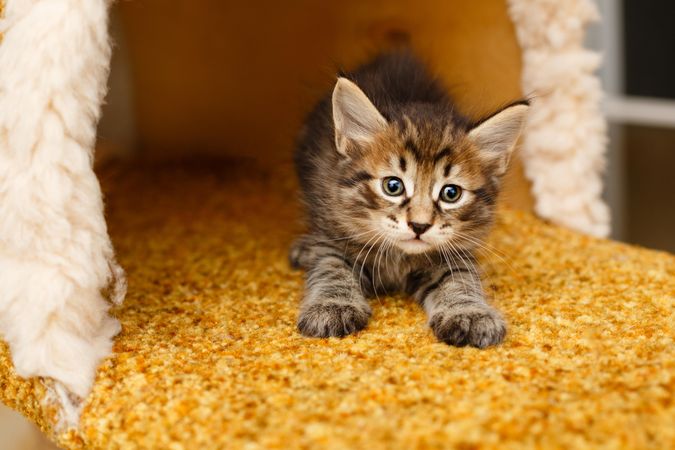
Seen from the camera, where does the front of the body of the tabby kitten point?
toward the camera
